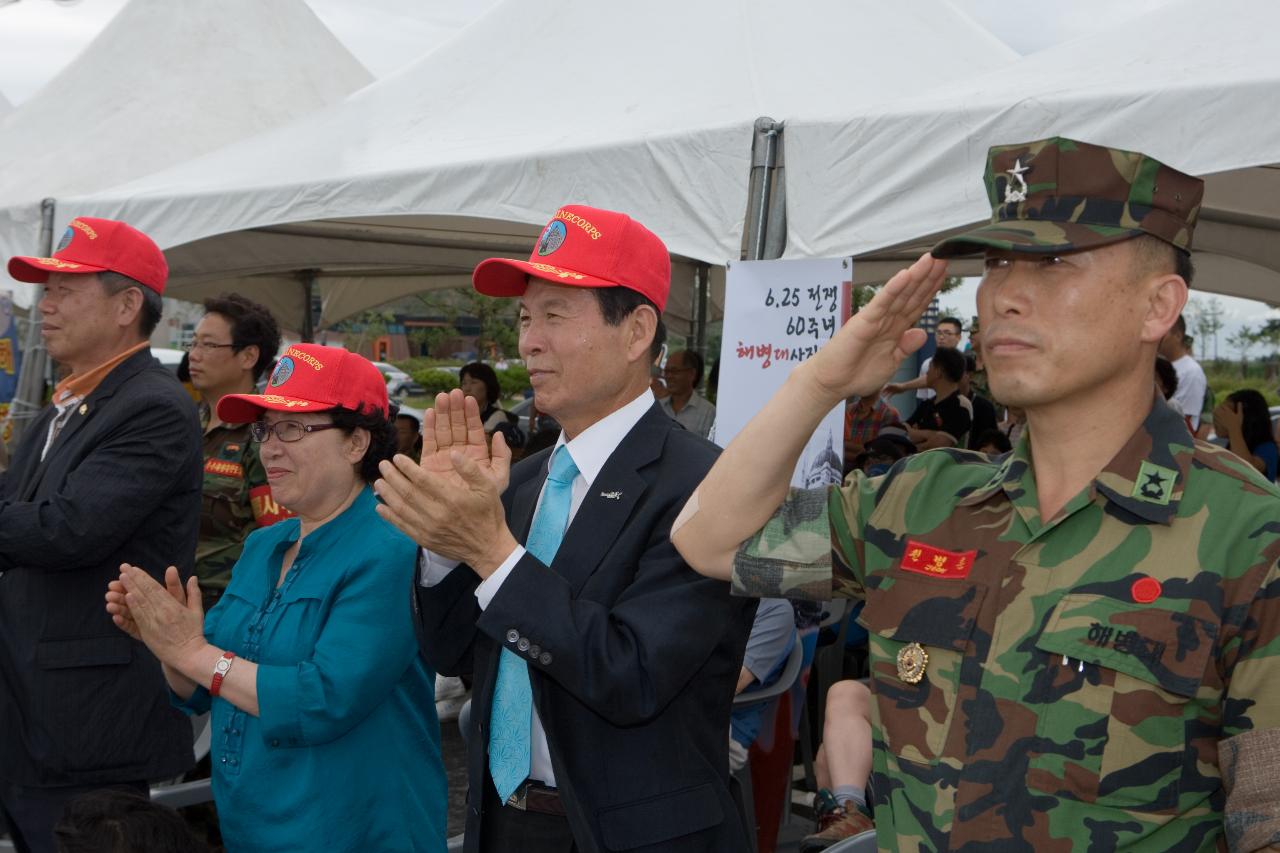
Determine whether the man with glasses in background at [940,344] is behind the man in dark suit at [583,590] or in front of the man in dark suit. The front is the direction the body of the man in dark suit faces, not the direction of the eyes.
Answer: behind

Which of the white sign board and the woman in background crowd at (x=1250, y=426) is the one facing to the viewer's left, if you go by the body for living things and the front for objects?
the woman in background crowd

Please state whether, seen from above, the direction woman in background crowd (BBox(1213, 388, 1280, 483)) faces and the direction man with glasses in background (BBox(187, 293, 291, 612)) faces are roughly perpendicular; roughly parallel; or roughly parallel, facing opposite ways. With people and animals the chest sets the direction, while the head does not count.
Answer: roughly perpendicular

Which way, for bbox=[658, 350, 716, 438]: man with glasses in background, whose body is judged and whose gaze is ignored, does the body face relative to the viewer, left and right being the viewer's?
facing the viewer and to the left of the viewer

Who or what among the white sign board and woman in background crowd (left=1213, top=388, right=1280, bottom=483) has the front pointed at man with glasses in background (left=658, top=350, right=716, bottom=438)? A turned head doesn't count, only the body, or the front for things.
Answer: the woman in background crowd

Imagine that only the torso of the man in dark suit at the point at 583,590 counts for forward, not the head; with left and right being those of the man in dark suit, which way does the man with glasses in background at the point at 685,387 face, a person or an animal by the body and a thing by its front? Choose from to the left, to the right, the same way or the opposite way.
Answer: the same way

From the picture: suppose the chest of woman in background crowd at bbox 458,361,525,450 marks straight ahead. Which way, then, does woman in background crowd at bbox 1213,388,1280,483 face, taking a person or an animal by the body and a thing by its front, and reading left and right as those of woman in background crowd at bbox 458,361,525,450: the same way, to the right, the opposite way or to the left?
to the right

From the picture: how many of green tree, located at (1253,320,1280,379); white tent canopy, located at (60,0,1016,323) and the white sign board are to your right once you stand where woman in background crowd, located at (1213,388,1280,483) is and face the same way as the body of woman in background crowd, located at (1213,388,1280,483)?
1

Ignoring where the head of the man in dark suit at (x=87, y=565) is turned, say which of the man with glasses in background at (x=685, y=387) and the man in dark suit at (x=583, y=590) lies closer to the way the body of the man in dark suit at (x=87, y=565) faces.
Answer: the man in dark suit

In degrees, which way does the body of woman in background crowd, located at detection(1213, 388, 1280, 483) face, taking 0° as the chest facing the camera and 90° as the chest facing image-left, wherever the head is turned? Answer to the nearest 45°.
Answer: approximately 90°

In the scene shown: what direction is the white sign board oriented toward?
toward the camera

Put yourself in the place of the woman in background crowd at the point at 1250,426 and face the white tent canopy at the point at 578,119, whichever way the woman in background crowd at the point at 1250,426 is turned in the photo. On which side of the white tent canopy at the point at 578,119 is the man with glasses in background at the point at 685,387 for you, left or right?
right

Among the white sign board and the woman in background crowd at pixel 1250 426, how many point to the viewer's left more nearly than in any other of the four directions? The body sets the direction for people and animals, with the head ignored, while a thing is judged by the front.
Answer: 1

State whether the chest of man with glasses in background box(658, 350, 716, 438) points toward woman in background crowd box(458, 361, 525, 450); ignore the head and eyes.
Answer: no

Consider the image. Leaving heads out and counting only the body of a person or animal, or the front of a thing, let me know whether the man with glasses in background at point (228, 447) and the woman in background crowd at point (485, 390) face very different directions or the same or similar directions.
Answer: same or similar directions
